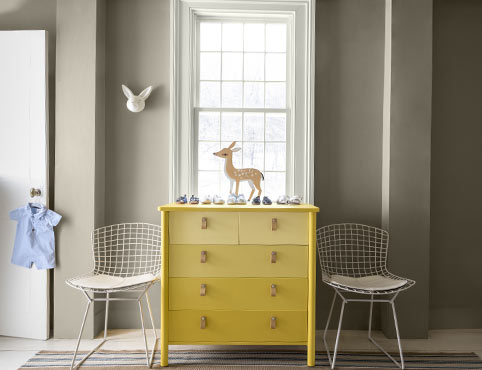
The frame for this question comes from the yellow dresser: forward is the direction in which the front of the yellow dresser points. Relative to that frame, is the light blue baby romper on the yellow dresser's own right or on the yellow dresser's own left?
on the yellow dresser's own right

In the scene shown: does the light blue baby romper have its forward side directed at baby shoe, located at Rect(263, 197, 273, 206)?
no

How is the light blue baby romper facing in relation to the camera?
toward the camera

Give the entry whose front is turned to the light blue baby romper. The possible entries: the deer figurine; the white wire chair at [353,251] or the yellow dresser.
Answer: the deer figurine

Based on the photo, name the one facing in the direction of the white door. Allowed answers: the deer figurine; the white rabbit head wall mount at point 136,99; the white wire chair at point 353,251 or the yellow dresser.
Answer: the deer figurine

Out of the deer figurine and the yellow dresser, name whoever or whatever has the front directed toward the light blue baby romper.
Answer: the deer figurine

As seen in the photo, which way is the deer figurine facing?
to the viewer's left

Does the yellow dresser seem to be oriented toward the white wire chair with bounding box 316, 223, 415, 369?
no

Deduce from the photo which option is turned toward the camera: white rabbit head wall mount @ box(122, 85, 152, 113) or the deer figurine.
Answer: the white rabbit head wall mount

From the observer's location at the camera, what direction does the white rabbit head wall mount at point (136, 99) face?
facing the viewer

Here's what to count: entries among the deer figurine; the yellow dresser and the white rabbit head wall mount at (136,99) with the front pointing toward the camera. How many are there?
2

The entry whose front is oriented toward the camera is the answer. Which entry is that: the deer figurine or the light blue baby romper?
the light blue baby romper

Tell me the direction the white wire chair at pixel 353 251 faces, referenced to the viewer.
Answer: facing the viewer and to the right of the viewer
